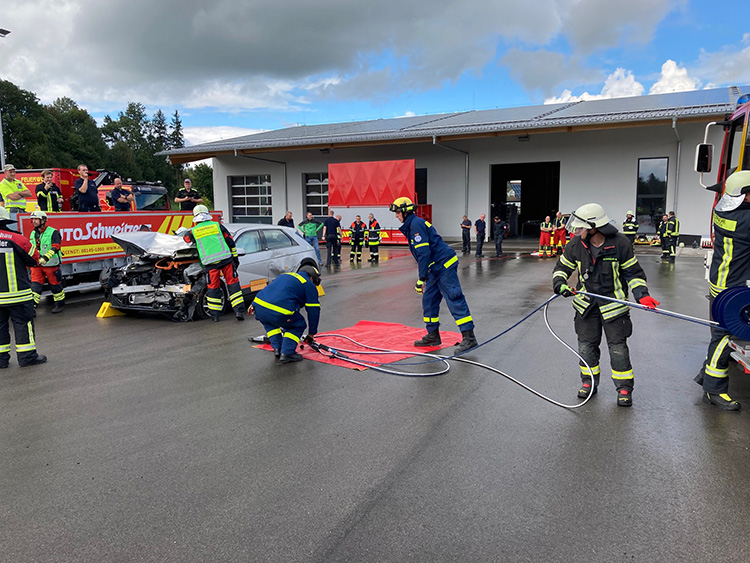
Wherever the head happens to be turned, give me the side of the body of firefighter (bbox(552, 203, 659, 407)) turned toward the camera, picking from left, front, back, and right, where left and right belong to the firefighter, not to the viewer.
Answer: front

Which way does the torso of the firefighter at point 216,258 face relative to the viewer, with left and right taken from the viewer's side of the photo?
facing away from the viewer

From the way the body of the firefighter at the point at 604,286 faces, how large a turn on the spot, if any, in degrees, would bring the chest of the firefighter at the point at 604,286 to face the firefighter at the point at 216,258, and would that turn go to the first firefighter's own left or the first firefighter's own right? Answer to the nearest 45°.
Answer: approximately 90° to the first firefighter's own right

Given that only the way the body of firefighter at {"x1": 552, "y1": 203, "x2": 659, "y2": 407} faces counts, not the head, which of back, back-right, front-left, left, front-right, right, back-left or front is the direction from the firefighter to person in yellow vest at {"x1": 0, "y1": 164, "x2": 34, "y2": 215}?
right

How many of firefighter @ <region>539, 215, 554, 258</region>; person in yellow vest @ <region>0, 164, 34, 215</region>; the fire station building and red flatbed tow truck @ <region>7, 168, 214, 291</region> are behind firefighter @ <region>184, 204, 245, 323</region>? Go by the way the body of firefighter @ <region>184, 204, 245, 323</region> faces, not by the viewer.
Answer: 0

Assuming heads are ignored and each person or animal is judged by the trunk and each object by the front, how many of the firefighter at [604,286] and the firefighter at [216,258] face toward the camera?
1

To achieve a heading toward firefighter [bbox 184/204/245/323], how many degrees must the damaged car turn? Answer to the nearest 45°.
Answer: approximately 90° to its left

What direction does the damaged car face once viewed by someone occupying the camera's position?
facing the viewer and to the left of the viewer

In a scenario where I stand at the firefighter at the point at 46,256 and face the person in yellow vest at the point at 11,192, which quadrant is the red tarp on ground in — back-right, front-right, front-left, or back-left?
back-right

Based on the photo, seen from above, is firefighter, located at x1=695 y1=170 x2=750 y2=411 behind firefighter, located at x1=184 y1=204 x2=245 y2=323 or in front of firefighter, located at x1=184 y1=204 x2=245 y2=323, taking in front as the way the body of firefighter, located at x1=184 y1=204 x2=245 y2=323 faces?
behind

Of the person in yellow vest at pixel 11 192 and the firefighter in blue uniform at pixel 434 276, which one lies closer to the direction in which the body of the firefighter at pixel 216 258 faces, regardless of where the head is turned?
the person in yellow vest

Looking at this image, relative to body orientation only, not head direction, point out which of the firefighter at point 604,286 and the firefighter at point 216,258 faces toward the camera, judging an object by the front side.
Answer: the firefighter at point 604,286

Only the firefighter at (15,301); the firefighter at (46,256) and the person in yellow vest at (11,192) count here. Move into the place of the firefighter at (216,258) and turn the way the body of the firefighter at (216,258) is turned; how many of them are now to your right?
0

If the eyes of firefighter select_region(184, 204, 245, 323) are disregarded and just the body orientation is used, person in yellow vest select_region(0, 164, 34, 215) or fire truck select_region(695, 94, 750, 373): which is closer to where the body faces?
the person in yellow vest
